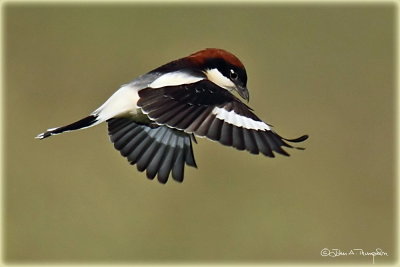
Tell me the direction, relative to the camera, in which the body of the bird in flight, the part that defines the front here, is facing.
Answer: to the viewer's right
